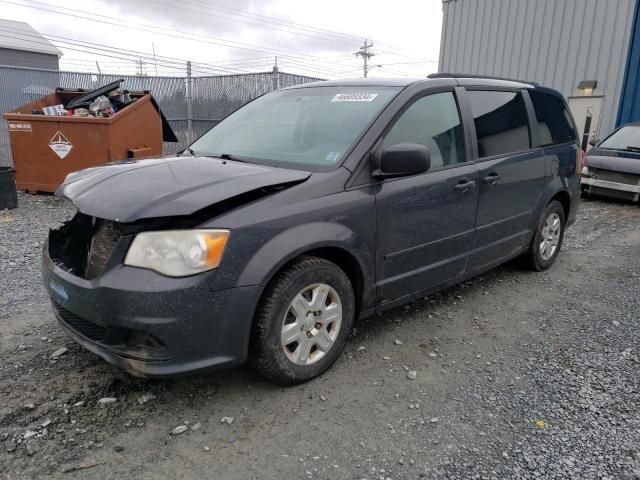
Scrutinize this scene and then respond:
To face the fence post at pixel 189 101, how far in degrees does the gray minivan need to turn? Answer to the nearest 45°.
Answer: approximately 135° to its right

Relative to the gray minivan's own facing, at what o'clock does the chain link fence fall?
The chain link fence is roughly at 4 o'clock from the gray minivan.

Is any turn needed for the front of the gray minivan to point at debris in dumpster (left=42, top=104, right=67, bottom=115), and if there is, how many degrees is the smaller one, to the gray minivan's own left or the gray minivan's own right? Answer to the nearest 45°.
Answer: approximately 90° to the gray minivan's own right

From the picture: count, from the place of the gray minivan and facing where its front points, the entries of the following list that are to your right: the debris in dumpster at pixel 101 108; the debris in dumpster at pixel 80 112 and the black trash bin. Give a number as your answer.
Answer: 3

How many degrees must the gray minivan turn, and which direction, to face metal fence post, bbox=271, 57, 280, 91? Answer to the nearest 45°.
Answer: approximately 135° to its right

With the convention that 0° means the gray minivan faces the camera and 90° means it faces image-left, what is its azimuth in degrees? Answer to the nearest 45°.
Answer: approximately 45°

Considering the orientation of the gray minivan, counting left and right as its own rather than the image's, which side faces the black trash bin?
right
